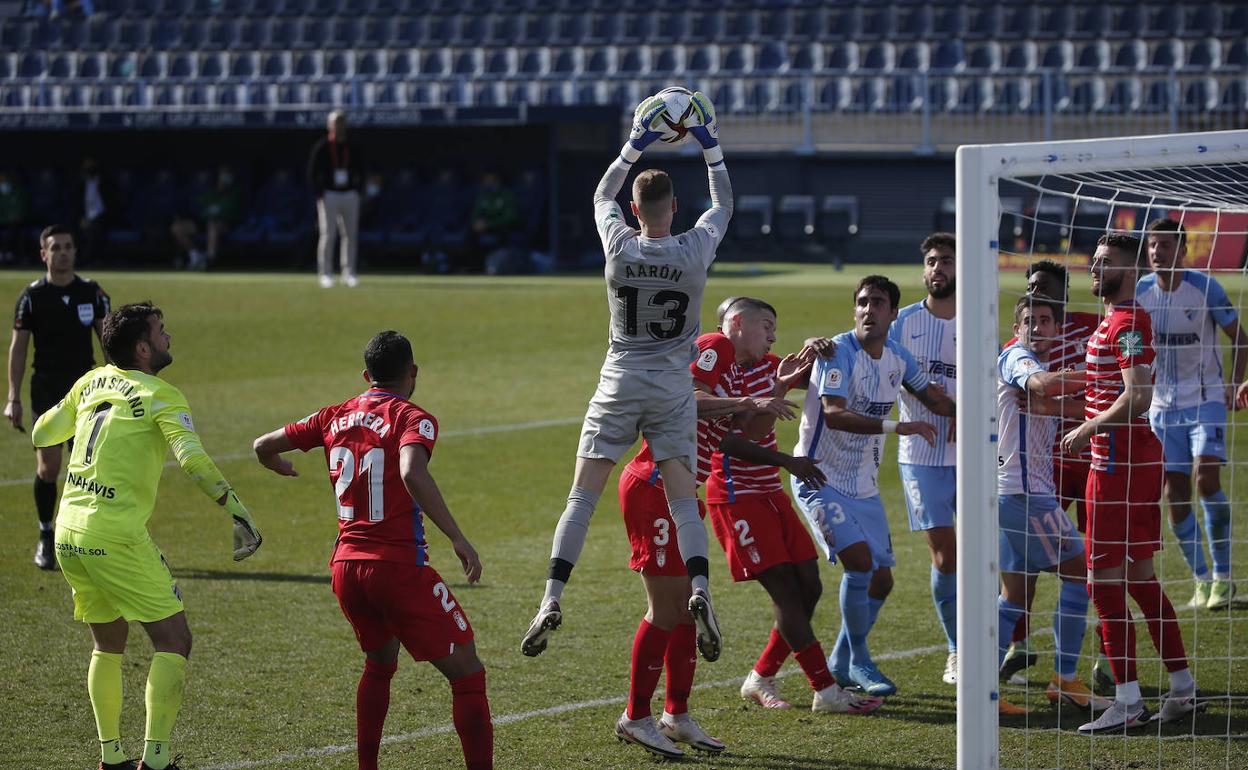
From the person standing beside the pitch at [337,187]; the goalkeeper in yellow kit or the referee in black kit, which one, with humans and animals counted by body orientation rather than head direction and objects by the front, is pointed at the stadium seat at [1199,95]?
the goalkeeper in yellow kit

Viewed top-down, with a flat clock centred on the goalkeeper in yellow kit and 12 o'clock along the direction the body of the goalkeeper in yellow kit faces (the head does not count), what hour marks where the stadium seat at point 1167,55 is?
The stadium seat is roughly at 12 o'clock from the goalkeeper in yellow kit.

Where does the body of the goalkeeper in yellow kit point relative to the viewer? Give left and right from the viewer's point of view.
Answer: facing away from the viewer and to the right of the viewer

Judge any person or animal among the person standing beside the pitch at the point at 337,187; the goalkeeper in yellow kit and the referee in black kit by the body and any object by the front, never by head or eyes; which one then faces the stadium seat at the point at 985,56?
the goalkeeper in yellow kit

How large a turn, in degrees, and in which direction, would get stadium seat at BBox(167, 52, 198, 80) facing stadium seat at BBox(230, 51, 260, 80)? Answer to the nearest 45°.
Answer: approximately 45° to its left

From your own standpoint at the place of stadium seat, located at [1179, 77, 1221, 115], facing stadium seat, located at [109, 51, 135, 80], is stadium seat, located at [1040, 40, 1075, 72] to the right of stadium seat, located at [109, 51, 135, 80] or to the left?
right

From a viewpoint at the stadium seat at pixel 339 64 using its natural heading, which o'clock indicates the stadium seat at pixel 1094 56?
the stadium seat at pixel 1094 56 is roughly at 10 o'clock from the stadium seat at pixel 339 64.

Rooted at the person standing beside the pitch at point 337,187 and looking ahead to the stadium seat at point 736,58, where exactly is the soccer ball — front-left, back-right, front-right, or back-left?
back-right

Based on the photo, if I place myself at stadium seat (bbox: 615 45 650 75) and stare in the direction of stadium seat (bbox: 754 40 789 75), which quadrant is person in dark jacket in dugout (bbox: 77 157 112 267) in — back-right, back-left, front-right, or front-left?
back-right

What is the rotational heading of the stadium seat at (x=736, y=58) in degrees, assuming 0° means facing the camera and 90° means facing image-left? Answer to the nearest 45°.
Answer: approximately 0°
